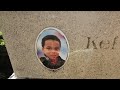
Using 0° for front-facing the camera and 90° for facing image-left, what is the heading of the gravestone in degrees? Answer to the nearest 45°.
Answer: approximately 0°
